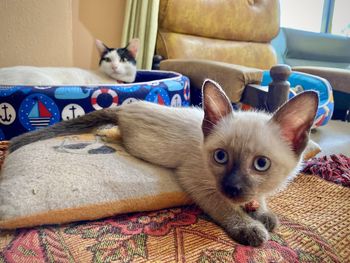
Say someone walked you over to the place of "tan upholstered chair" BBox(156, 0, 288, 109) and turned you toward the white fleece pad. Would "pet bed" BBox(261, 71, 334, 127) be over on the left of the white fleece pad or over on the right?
left

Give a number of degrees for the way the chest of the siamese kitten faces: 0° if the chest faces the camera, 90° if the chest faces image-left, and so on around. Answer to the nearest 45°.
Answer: approximately 315°

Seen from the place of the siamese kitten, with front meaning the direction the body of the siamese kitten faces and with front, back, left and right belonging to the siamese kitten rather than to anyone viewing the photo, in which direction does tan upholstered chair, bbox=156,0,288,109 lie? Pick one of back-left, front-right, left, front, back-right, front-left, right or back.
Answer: back-left

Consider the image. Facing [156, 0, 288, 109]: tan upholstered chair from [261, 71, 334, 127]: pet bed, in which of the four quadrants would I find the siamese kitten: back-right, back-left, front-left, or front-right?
back-left

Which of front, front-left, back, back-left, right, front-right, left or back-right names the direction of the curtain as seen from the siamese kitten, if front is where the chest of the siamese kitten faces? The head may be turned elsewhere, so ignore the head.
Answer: back-left

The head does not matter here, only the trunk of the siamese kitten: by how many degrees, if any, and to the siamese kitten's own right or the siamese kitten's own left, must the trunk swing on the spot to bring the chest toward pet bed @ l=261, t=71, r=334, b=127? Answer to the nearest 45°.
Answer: approximately 90° to the siamese kitten's own left

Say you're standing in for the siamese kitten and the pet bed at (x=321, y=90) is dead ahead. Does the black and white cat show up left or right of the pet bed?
left

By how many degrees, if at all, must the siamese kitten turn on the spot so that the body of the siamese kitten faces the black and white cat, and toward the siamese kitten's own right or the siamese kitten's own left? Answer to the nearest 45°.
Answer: approximately 135° to the siamese kitten's own left

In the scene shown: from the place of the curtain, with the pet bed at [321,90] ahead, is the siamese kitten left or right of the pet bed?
right
